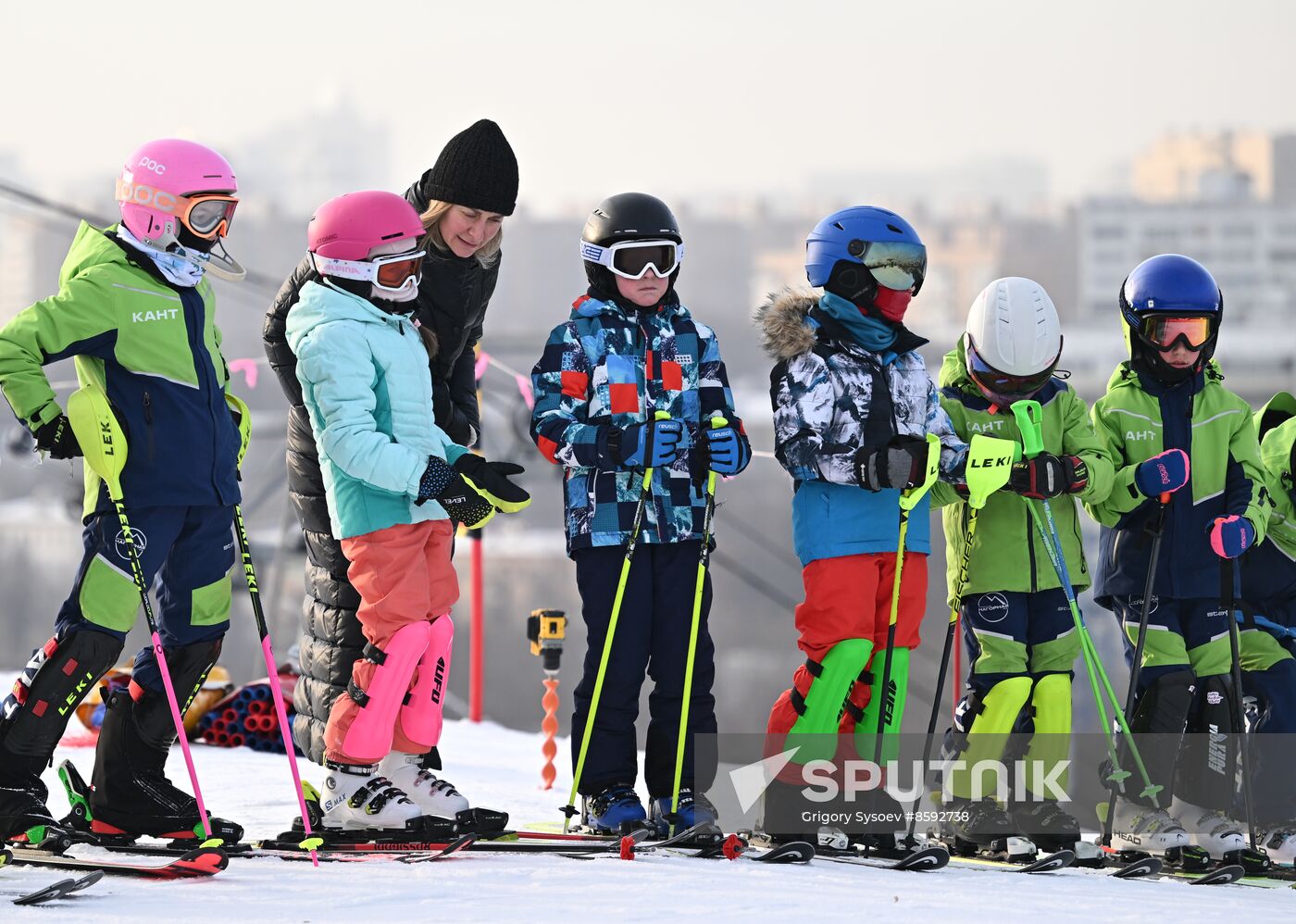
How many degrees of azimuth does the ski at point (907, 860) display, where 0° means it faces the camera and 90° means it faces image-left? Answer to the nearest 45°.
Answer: approximately 315°

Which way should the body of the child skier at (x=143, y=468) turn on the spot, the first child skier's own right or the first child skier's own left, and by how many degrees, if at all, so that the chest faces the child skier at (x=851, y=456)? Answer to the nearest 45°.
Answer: approximately 45° to the first child skier's own left

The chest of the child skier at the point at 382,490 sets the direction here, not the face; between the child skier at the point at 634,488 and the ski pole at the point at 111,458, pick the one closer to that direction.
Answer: the child skier

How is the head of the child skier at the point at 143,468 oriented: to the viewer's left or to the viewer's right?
to the viewer's right

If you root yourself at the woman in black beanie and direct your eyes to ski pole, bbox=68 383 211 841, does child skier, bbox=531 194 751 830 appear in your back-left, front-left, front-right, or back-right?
back-left

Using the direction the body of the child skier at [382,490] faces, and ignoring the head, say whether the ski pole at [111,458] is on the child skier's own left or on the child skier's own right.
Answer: on the child skier's own right

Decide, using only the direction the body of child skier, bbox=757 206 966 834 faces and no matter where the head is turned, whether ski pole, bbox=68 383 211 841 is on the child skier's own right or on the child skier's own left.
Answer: on the child skier's own right

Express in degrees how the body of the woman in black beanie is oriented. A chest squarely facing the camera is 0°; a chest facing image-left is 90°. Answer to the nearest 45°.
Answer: approximately 315°

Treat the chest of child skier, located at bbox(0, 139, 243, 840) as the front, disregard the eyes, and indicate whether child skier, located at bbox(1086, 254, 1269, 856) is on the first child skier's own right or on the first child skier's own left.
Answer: on the first child skier's own left
